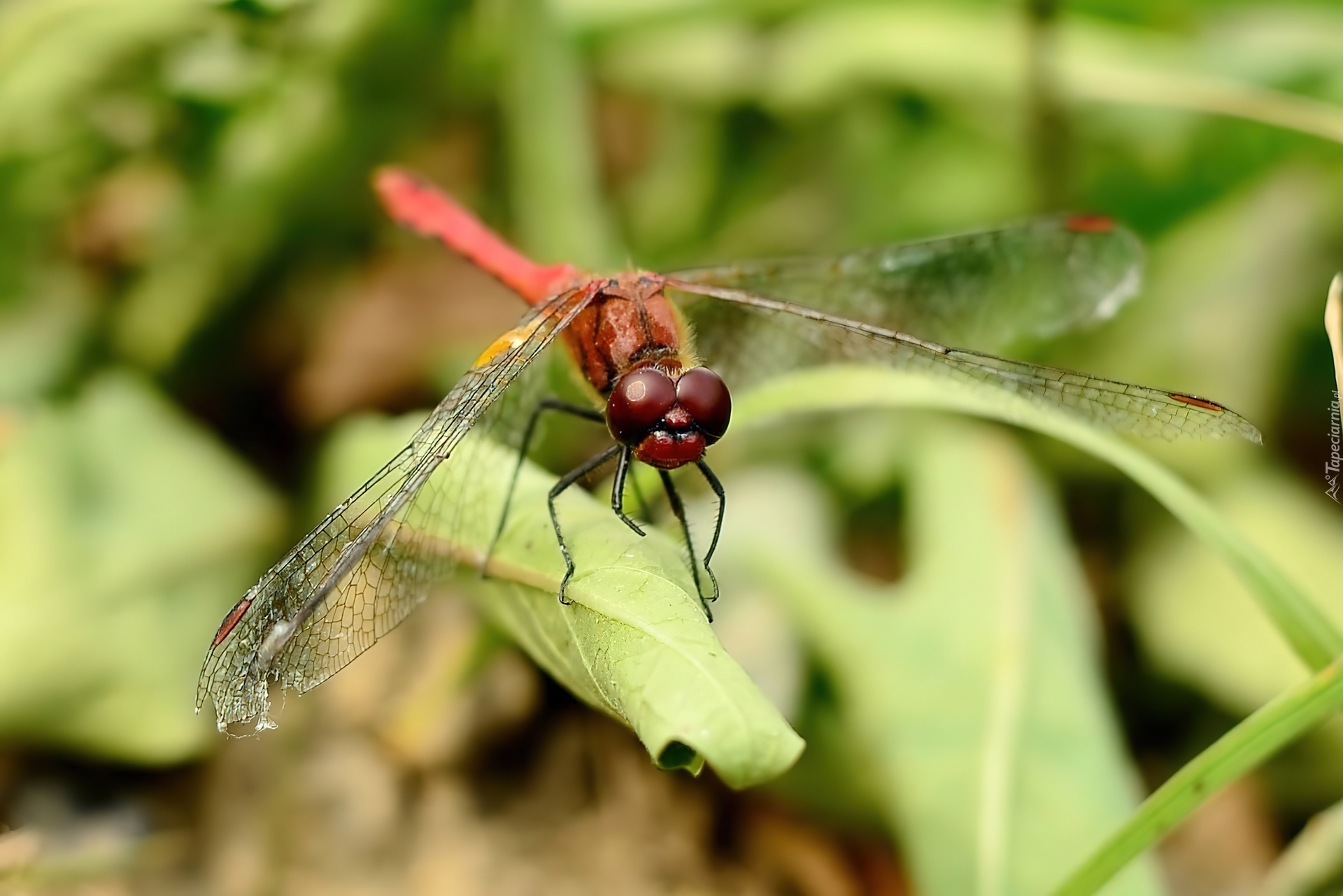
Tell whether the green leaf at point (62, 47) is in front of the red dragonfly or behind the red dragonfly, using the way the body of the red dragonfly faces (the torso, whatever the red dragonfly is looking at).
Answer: behind

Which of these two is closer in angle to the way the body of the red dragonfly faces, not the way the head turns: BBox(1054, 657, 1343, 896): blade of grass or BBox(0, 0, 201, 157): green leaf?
the blade of grass

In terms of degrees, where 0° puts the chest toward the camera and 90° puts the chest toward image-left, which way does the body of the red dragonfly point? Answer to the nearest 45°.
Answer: approximately 315°

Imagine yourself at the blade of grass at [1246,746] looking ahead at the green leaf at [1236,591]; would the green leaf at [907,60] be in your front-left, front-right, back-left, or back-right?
front-left
